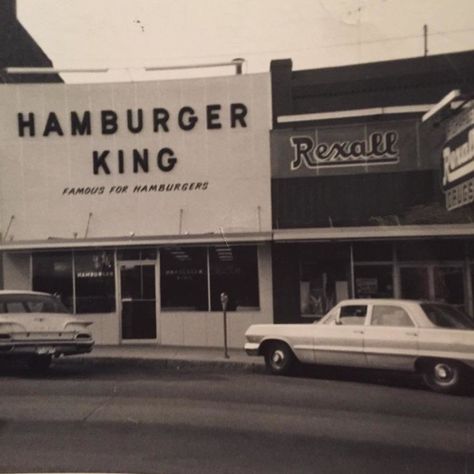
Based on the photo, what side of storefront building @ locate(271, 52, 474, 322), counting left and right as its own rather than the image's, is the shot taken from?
front

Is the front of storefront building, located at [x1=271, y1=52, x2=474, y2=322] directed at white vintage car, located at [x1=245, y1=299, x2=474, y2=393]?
yes

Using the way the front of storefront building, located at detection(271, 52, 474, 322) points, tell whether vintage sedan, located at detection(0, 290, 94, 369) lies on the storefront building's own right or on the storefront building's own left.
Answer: on the storefront building's own right
